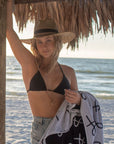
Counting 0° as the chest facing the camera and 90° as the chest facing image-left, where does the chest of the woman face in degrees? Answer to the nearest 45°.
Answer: approximately 0°
